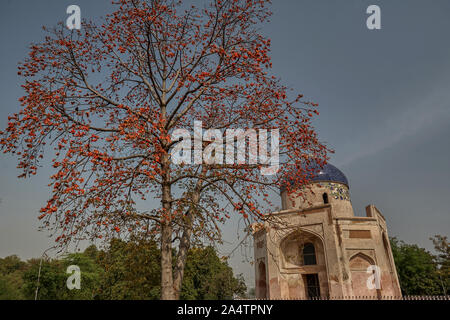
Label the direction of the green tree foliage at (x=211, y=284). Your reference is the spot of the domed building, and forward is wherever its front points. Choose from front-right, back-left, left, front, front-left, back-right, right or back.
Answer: right

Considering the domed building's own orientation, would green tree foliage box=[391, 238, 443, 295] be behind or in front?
behind

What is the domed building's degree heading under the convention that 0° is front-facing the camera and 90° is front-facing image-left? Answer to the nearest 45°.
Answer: approximately 45°

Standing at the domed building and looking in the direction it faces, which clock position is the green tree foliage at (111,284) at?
The green tree foliage is roughly at 2 o'clock from the domed building.
